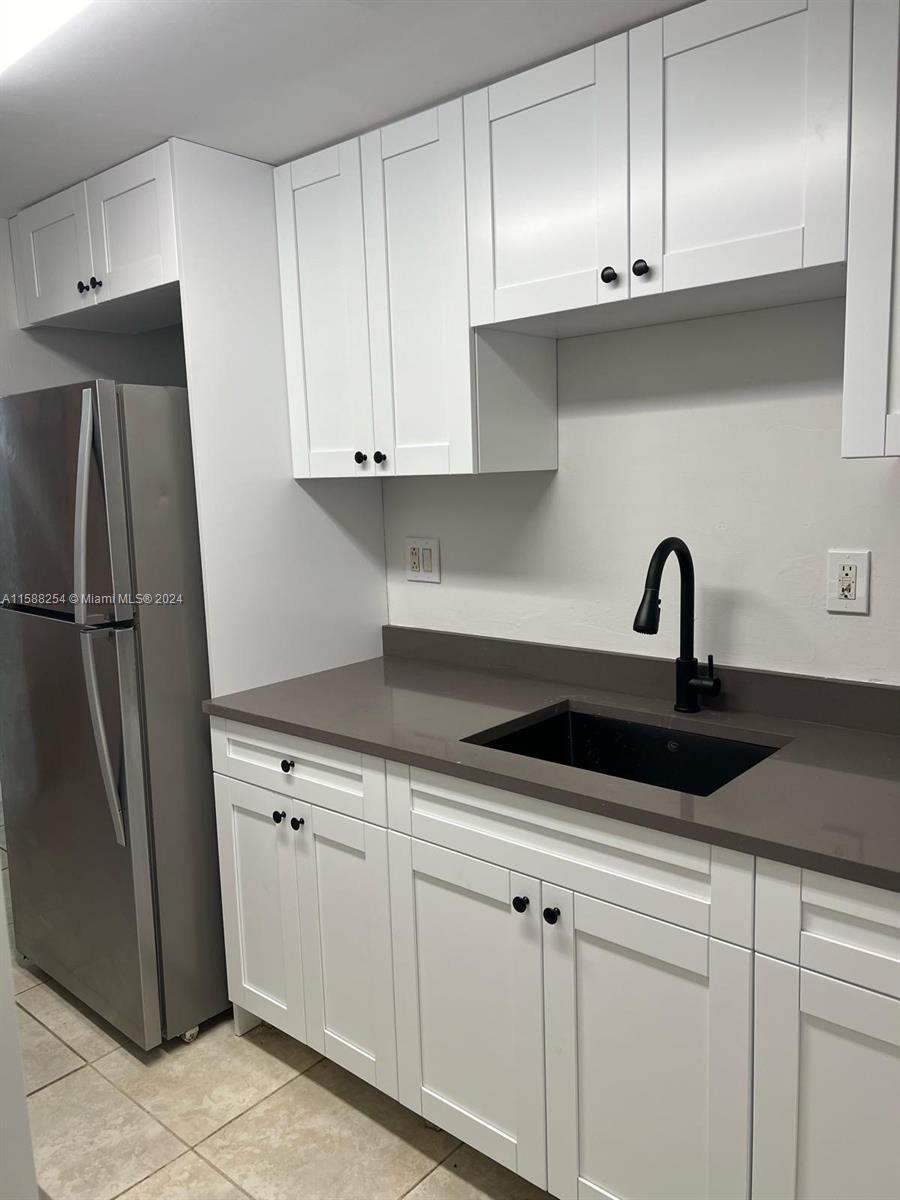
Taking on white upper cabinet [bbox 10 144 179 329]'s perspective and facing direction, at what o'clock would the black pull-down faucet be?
The black pull-down faucet is roughly at 9 o'clock from the white upper cabinet.

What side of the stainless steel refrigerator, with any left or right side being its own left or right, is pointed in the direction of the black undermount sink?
left

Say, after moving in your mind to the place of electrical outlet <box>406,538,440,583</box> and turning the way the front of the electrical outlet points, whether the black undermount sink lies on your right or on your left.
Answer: on your left

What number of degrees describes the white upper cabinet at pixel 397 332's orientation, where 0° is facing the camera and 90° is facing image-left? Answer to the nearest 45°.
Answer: approximately 45°

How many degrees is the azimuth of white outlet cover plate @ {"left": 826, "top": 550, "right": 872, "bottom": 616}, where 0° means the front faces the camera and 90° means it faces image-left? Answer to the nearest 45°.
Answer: approximately 0°

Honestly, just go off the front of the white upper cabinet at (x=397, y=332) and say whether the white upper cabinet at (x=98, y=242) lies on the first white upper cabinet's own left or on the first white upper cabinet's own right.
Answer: on the first white upper cabinet's own right

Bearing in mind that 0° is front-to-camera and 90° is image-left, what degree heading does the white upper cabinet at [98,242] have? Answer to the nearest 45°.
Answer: approximately 45°
